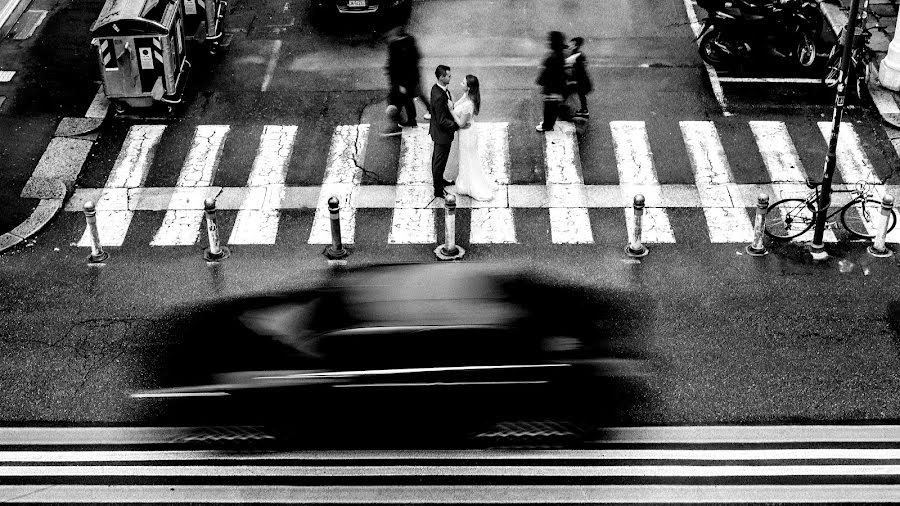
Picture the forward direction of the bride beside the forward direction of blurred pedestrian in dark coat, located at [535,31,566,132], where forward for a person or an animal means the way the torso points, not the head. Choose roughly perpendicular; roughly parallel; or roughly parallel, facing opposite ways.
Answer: roughly parallel

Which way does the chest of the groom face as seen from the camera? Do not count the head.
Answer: to the viewer's right

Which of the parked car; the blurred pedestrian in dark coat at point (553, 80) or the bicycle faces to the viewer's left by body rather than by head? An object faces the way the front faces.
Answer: the blurred pedestrian in dark coat

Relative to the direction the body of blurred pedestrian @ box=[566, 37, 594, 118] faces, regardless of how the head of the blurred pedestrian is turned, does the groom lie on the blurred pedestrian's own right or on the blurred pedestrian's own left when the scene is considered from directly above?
on the blurred pedestrian's own left

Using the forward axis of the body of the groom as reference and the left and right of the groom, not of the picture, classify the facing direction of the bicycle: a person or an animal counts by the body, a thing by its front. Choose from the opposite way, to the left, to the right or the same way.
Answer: the same way

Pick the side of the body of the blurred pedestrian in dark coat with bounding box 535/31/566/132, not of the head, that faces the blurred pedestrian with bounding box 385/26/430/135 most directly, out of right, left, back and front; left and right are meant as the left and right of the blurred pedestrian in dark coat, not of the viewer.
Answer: front

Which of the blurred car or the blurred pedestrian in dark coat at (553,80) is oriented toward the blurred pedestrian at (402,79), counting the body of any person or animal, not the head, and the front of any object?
the blurred pedestrian in dark coat

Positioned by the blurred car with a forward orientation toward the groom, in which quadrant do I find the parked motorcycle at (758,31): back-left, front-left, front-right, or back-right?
front-right

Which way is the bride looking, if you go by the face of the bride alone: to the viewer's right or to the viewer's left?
to the viewer's left

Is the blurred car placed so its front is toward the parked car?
no

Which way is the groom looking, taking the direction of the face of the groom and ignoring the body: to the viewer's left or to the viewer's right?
to the viewer's right

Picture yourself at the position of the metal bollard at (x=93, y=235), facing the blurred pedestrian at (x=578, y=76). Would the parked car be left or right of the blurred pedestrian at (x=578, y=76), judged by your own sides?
left
